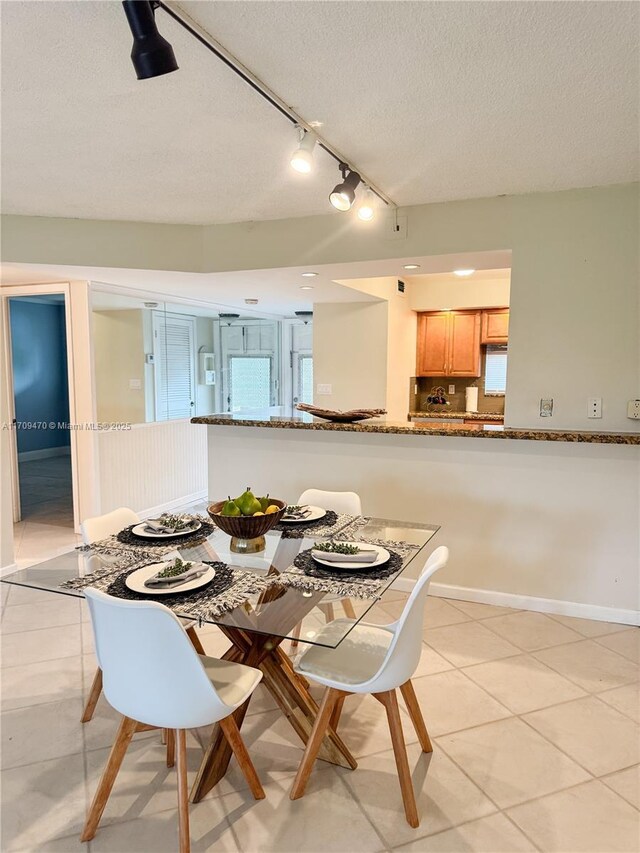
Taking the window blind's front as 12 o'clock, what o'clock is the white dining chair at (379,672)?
The white dining chair is roughly at 12 o'clock from the window blind.

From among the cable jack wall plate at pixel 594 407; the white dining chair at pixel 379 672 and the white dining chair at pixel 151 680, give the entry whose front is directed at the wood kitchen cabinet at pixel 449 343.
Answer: the white dining chair at pixel 151 680

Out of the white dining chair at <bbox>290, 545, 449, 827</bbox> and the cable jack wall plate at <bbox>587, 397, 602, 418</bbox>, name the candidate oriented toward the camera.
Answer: the cable jack wall plate

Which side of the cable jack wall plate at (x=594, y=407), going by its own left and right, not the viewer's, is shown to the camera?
front

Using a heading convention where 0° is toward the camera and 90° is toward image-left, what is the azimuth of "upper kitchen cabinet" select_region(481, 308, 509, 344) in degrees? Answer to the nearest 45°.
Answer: approximately 0°

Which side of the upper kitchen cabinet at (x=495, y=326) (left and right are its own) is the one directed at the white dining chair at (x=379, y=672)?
front

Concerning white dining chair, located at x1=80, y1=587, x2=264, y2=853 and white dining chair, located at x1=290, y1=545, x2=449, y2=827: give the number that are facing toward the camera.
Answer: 0

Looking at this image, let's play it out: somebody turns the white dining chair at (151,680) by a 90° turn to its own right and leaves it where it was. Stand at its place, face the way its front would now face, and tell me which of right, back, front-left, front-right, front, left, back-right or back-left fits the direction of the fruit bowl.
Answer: left

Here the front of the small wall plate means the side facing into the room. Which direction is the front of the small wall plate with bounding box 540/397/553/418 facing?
toward the camera

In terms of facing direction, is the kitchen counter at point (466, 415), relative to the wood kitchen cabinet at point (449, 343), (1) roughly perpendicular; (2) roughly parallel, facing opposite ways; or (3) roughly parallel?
roughly parallel

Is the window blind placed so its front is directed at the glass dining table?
yes

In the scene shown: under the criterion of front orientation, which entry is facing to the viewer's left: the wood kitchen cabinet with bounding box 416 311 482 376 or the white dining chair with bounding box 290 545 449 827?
the white dining chair

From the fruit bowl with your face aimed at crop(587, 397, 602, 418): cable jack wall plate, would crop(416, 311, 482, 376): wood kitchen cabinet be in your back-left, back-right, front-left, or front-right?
front-left

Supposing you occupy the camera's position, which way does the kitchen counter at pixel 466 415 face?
facing the viewer

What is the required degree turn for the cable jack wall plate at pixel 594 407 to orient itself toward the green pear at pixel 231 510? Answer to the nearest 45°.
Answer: approximately 45° to its right

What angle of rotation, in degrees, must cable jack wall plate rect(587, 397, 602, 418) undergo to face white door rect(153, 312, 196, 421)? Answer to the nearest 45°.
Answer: approximately 90° to its right

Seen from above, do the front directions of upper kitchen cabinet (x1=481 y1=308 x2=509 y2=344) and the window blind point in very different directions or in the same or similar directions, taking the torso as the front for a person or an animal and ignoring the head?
same or similar directions

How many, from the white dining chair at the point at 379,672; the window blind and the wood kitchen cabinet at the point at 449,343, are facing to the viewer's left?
1
